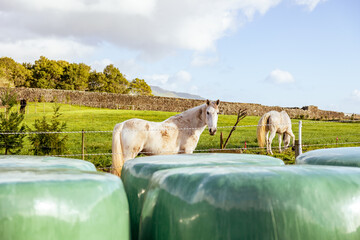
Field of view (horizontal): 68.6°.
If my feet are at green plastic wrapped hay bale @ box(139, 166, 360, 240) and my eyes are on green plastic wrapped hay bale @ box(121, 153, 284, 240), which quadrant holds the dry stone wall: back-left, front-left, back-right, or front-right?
front-right

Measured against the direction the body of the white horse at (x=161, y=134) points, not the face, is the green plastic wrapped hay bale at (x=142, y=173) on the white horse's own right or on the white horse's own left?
on the white horse's own right

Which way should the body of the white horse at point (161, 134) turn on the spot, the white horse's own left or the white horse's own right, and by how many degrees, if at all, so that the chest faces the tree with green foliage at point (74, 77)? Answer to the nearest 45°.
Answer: approximately 90° to the white horse's own left

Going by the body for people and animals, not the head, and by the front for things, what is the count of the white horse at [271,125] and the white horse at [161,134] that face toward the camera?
0

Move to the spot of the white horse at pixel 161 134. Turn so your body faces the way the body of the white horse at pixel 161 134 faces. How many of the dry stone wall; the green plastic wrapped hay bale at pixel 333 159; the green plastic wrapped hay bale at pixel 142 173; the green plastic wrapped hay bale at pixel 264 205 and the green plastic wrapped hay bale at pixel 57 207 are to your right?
4

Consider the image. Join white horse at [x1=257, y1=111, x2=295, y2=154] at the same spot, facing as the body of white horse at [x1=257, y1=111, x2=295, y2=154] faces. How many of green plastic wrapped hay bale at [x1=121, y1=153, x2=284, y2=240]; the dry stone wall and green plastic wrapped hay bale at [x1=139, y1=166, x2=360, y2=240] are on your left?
1

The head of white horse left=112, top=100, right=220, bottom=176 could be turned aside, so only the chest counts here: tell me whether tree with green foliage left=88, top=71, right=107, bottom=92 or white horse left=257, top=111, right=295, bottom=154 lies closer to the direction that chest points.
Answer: the white horse

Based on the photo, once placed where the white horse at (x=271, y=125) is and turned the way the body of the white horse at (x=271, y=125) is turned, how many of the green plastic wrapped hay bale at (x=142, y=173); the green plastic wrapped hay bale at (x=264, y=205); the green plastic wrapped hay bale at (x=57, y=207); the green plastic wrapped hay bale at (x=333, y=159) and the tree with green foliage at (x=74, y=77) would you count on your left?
1

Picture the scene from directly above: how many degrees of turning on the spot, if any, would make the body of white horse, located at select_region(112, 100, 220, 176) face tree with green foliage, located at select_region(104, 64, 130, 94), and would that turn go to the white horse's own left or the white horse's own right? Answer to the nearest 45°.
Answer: approximately 90° to the white horse's own left

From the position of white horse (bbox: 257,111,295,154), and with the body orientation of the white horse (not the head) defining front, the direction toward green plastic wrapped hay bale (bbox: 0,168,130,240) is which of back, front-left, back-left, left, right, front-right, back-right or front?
back-right

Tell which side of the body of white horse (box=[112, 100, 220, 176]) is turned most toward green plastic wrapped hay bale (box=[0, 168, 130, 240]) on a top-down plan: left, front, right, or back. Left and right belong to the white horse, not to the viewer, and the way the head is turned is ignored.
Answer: right

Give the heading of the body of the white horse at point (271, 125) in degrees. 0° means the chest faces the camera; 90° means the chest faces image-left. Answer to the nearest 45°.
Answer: approximately 225°

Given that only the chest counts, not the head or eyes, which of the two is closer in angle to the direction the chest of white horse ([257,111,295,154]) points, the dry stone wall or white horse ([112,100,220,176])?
the dry stone wall

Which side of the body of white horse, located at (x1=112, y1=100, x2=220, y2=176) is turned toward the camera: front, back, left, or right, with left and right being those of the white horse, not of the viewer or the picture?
right

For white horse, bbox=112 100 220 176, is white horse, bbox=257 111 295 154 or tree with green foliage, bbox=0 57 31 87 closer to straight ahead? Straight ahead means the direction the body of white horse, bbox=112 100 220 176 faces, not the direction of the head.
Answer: the white horse
